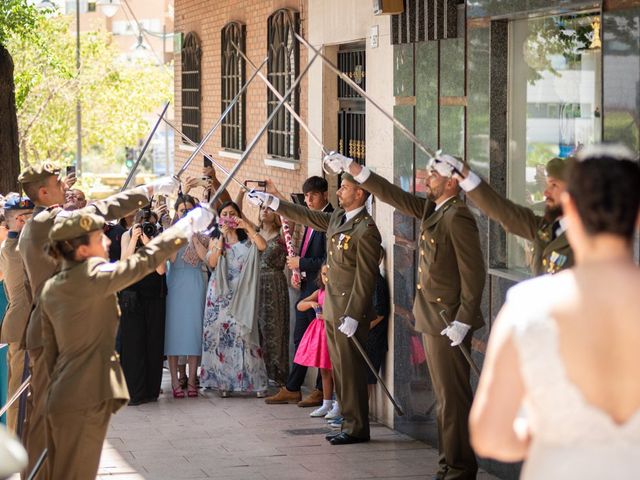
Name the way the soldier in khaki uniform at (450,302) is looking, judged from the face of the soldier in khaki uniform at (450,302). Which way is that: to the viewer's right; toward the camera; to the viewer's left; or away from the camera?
to the viewer's left

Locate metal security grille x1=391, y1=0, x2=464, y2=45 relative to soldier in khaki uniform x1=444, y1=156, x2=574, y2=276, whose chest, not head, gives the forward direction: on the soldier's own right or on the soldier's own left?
on the soldier's own right

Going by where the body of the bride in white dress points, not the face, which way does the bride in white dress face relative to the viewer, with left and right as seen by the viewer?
facing away from the viewer

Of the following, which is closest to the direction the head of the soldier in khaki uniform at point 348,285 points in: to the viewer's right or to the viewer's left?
to the viewer's left

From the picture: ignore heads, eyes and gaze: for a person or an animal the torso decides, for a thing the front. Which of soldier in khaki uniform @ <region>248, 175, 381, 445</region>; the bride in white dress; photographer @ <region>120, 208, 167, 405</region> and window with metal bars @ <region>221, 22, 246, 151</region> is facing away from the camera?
the bride in white dress

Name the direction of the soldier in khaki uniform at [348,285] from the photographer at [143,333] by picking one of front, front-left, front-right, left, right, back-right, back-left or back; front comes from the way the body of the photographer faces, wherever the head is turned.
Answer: front-left

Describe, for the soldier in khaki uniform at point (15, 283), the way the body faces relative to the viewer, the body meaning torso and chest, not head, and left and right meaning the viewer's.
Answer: facing to the right of the viewer

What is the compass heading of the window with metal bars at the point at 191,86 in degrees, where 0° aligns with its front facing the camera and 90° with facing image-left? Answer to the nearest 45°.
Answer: approximately 45°

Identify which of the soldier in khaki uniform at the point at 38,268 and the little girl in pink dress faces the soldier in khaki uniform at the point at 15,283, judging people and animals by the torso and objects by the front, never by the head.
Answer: the little girl in pink dress
